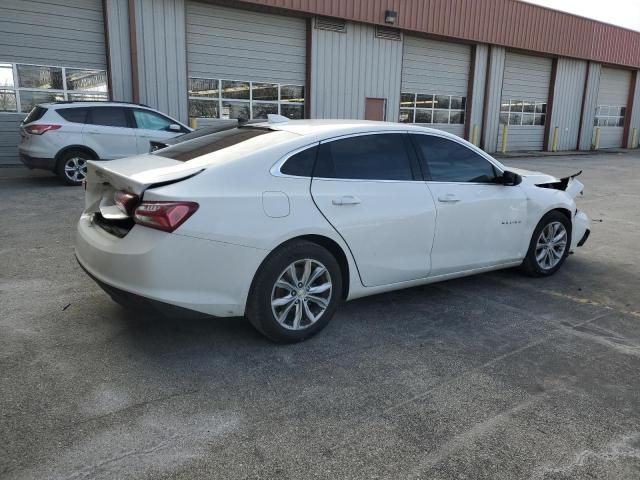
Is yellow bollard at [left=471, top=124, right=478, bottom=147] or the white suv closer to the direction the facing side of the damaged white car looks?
the yellow bollard

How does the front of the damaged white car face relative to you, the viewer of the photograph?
facing away from the viewer and to the right of the viewer

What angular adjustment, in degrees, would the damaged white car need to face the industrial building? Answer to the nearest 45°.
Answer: approximately 45° to its left

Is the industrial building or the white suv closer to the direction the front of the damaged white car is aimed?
the industrial building

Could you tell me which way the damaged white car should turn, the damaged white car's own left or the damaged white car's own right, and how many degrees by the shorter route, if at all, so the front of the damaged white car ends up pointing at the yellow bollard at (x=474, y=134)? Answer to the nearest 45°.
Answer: approximately 45° to the damaged white car's own left

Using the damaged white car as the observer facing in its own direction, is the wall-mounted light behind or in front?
in front

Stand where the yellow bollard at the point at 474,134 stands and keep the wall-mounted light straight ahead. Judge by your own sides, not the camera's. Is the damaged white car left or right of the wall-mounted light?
left

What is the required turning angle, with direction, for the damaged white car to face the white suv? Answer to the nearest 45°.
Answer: approximately 90° to its left

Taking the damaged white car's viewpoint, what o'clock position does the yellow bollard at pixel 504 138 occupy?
The yellow bollard is roughly at 11 o'clock from the damaged white car.
